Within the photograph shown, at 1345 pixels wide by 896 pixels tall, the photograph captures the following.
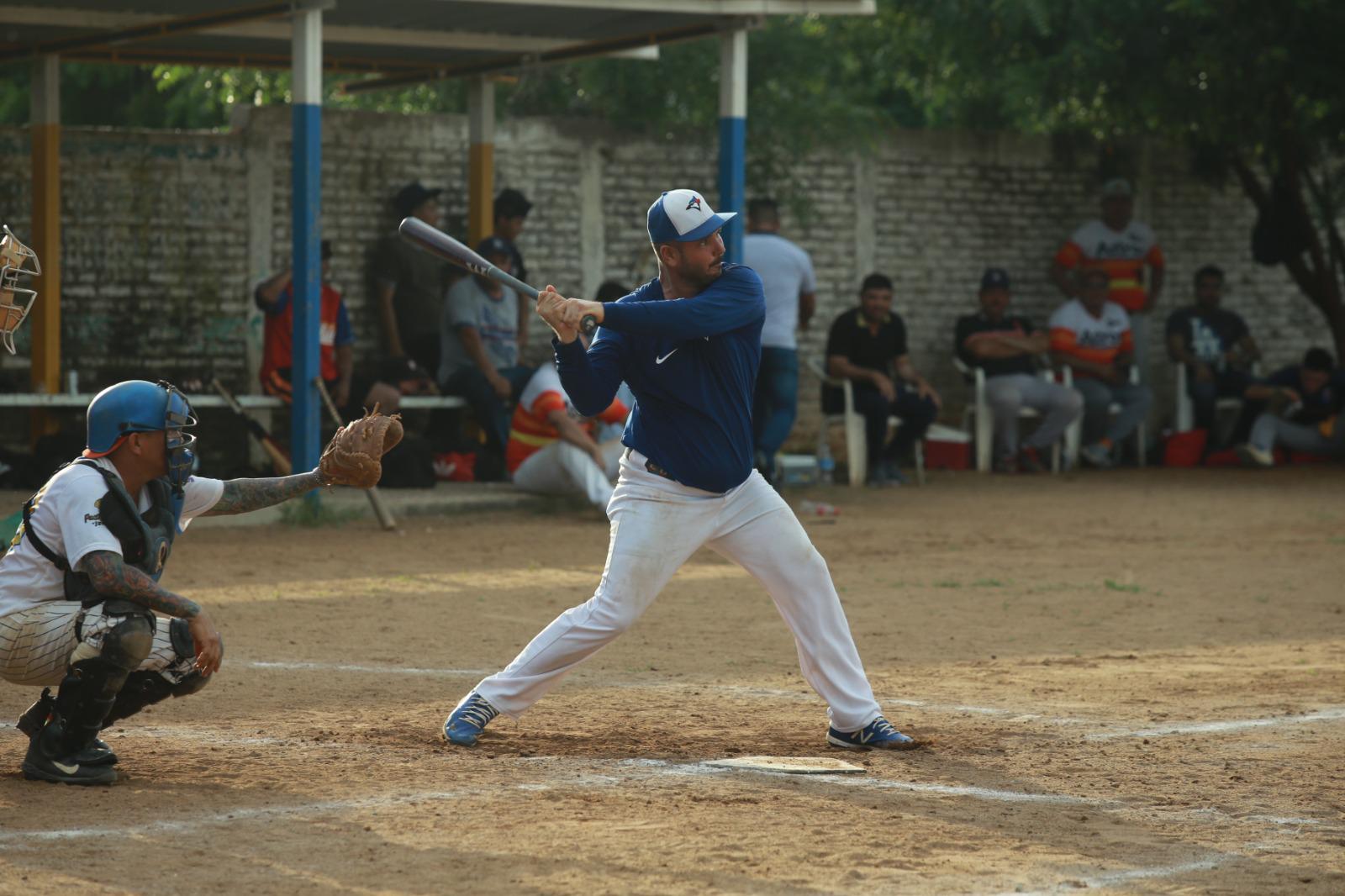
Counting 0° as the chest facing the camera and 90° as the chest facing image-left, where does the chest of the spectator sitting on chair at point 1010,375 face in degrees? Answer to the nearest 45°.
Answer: approximately 0°

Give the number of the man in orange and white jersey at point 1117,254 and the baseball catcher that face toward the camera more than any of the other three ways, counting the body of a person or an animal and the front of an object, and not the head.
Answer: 1

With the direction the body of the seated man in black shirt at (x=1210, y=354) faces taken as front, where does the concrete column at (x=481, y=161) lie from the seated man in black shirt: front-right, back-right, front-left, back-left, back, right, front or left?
front-right

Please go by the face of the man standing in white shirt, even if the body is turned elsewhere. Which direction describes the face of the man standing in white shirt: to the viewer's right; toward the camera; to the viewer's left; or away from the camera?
away from the camera

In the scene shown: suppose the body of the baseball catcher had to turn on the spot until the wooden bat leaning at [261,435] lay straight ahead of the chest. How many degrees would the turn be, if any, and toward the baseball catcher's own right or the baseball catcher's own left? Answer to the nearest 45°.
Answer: approximately 90° to the baseball catcher's own left

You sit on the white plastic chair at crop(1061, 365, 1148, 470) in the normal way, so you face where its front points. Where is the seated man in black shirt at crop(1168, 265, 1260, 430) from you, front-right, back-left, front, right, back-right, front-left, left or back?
back-left

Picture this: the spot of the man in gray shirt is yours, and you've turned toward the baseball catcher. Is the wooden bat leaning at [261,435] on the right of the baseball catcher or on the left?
right

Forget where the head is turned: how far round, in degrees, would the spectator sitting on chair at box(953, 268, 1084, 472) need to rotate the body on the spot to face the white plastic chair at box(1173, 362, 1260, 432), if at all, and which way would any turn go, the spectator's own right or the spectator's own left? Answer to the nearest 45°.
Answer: approximately 135° to the spectator's own left

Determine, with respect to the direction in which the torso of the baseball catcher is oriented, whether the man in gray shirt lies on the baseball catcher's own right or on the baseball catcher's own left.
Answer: on the baseball catcher's own left

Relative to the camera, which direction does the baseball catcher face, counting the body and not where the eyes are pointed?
to the viewer's right

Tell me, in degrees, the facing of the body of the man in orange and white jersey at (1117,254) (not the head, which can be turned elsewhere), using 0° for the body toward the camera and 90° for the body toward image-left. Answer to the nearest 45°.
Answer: approximately 0°
